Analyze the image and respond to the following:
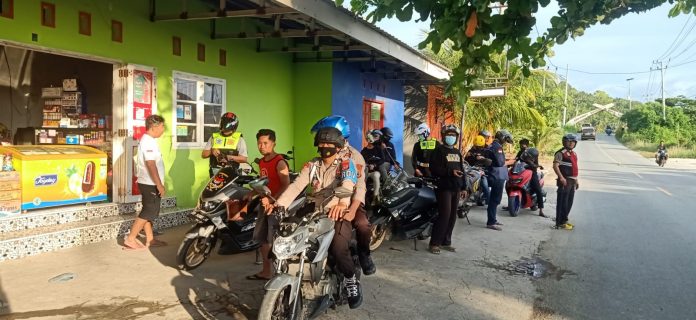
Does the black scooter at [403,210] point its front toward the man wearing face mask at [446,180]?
no

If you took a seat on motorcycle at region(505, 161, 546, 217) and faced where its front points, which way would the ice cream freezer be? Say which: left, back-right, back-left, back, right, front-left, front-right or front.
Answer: front

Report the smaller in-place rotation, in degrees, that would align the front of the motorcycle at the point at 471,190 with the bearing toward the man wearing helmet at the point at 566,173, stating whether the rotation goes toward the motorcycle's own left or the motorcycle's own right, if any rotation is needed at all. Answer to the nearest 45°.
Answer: approximately 135° to the motorcycle's own left

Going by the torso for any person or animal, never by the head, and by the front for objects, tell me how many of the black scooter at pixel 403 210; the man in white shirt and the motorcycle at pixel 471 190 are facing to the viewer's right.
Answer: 1

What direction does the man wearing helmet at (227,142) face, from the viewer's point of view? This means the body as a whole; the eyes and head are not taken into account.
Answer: toward the camera

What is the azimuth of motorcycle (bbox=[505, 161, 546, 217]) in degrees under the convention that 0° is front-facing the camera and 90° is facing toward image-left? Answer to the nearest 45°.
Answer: approximately 45°

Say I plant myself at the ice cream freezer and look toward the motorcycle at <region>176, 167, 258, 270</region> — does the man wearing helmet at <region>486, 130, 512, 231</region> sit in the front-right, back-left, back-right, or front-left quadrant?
front-left

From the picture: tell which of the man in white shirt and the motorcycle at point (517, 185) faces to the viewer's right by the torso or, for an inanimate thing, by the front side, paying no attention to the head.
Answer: the man in white shirt

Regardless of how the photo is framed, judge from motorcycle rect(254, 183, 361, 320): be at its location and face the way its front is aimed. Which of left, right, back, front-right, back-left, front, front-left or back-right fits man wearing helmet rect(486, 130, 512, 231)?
back

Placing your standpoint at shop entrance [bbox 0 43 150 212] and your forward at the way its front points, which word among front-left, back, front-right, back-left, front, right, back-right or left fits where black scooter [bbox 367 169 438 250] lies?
front

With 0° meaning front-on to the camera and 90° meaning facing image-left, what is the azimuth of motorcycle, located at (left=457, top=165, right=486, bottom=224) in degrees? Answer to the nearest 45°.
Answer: approximately 45°

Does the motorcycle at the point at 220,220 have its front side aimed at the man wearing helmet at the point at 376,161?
no

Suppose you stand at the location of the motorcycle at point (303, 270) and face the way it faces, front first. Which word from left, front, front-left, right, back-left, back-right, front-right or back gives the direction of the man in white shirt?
right

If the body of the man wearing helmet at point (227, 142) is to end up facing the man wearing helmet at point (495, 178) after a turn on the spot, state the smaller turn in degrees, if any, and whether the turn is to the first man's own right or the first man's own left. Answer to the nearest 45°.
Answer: approximately 90° to the first man's own left

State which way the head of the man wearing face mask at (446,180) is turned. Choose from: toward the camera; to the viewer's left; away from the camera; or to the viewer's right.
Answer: toward the camera

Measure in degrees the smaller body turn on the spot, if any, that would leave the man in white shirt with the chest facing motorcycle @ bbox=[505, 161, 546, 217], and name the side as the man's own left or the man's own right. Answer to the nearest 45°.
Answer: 0° — they already face it
